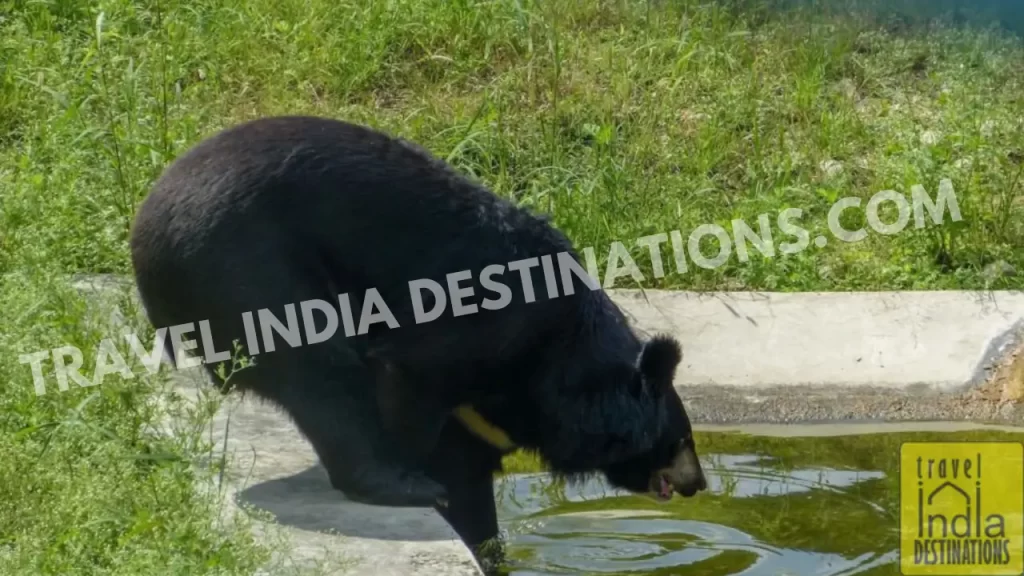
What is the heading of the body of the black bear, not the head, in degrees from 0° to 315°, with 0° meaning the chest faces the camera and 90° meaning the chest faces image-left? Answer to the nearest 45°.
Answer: approximately 270°
